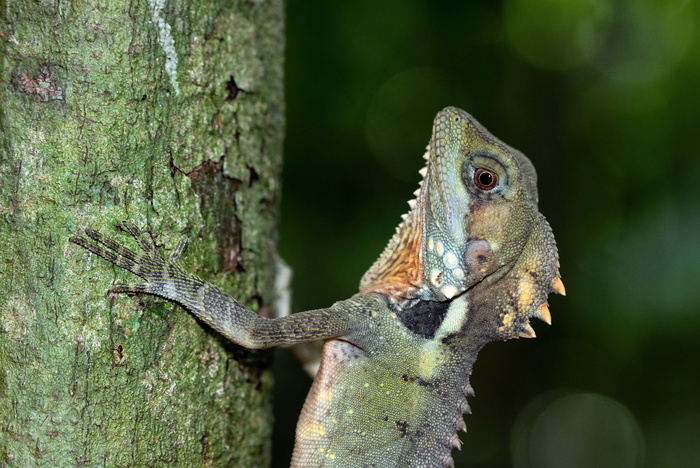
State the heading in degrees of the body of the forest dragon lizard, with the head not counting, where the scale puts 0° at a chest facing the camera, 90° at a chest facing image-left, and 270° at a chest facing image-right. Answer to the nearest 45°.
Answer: approximately 90°
